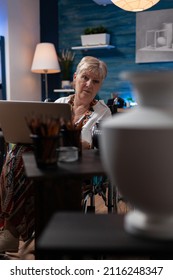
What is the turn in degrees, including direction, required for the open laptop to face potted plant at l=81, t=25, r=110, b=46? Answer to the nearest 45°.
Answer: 0° — it already faces it

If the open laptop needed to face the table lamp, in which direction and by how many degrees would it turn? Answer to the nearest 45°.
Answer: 0° — it already faces it

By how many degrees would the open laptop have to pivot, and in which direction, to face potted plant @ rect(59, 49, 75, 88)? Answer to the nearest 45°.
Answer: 0° — it already faces it

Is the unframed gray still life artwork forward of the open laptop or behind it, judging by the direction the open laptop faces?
forward

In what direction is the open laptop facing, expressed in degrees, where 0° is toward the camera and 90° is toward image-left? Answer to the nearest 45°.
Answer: approximately 180°

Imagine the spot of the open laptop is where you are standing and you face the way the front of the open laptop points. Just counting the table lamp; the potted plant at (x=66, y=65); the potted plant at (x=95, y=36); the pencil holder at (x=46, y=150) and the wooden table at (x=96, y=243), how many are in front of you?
3
